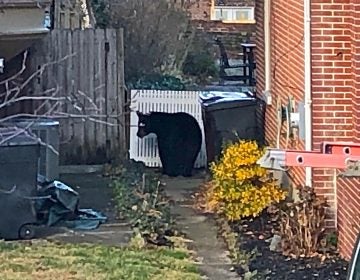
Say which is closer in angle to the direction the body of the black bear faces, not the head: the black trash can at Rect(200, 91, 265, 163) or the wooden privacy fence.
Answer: the wooden privacy fence

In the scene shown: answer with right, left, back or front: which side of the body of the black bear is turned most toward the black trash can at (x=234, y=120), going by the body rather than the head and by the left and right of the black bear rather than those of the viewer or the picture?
back

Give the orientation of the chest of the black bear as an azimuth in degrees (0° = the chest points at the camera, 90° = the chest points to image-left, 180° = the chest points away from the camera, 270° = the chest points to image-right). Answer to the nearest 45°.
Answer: approximately 135°

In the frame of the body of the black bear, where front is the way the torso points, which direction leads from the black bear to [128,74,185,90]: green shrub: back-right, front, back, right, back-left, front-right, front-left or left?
front-right

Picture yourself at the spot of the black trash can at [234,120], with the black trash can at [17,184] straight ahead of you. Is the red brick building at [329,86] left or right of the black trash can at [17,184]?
left

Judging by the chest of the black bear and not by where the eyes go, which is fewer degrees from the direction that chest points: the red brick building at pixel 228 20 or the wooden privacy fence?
the wooden privacy fence

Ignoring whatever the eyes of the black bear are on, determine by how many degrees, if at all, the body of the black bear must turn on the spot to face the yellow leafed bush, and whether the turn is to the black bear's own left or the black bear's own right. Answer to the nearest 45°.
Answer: approximately 135° to the black bear's own left

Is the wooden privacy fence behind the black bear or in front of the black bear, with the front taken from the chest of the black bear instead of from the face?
in front
